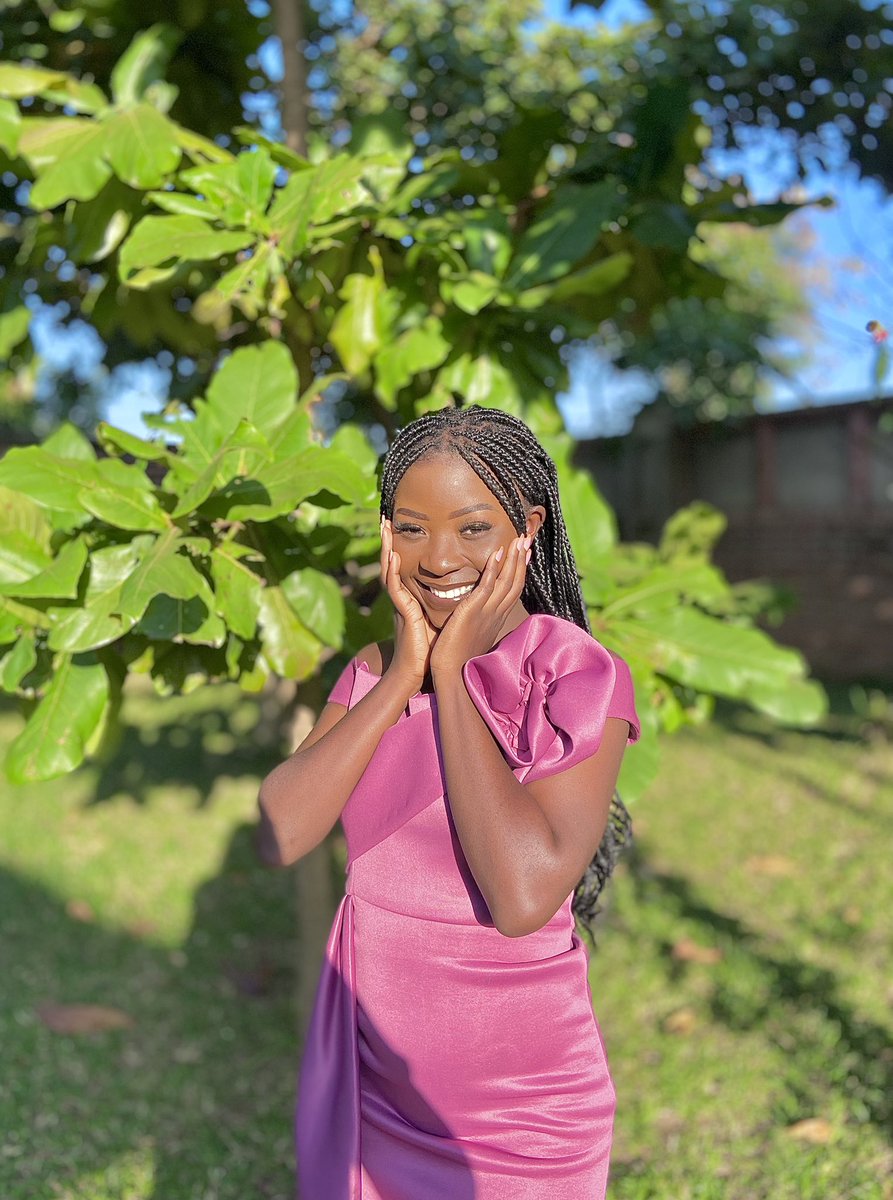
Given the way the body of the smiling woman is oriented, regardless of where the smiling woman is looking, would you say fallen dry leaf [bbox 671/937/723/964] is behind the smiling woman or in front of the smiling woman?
behind

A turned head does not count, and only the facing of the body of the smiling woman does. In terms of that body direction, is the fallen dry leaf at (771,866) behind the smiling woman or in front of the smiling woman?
behind

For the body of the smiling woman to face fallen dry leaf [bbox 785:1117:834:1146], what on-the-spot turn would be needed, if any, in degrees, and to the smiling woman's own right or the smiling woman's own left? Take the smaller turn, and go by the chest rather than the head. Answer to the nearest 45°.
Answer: approximately 180°

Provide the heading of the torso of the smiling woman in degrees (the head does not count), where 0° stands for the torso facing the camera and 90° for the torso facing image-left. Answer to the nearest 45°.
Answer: approximately 45°
